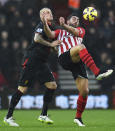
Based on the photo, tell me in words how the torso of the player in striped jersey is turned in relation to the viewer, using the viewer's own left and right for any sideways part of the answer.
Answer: facing the viewer and to the right of the viewer
